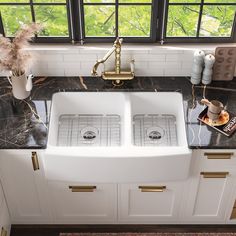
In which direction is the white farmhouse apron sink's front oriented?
toward the camera

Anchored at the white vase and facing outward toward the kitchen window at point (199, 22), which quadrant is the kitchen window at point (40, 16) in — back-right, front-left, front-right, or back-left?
front-left

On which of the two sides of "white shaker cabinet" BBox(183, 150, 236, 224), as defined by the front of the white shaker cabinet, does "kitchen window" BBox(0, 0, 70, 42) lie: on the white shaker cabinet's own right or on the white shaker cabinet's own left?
on the white shaker cabinet's own right

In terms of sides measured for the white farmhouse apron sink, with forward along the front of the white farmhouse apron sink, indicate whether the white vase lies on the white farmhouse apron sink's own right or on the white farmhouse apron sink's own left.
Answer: on the white farmhouse apron sink's own right

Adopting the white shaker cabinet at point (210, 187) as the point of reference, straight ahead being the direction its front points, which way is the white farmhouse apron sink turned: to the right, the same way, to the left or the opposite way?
the same way

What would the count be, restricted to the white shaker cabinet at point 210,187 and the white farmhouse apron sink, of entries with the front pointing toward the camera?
2

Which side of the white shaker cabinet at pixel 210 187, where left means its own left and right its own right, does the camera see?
front

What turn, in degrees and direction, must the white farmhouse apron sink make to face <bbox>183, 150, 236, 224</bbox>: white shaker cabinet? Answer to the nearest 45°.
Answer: approximately 90° to its left
